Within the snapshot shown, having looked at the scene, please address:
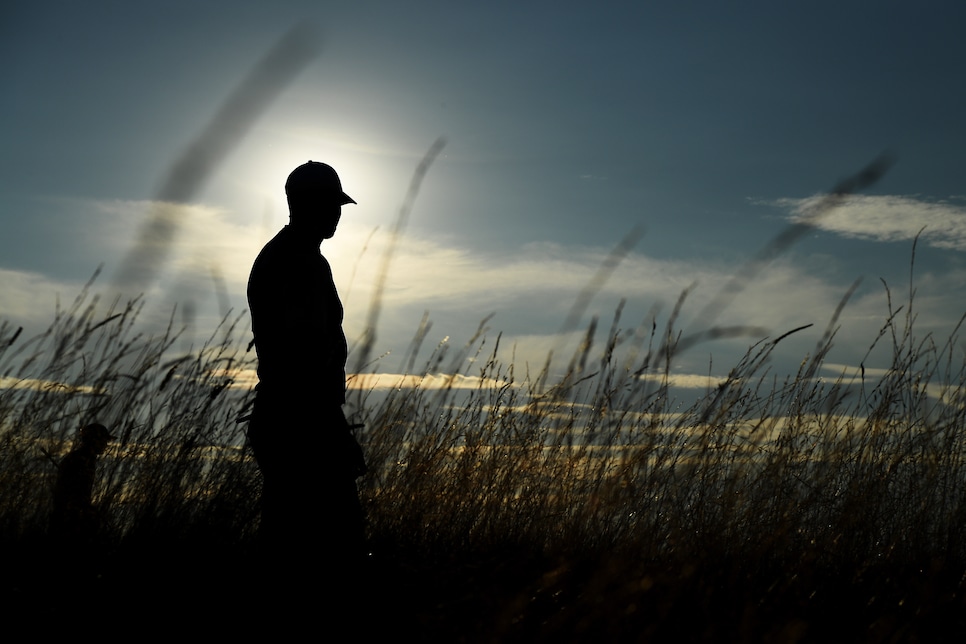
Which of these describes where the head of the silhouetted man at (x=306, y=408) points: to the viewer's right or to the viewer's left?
to the viewer's right

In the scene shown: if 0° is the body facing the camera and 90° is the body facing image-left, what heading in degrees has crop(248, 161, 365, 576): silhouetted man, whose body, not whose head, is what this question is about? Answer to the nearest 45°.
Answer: approximately 270°

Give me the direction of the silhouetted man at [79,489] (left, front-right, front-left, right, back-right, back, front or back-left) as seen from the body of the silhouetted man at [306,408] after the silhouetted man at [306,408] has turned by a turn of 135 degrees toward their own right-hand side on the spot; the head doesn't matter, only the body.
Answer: right
